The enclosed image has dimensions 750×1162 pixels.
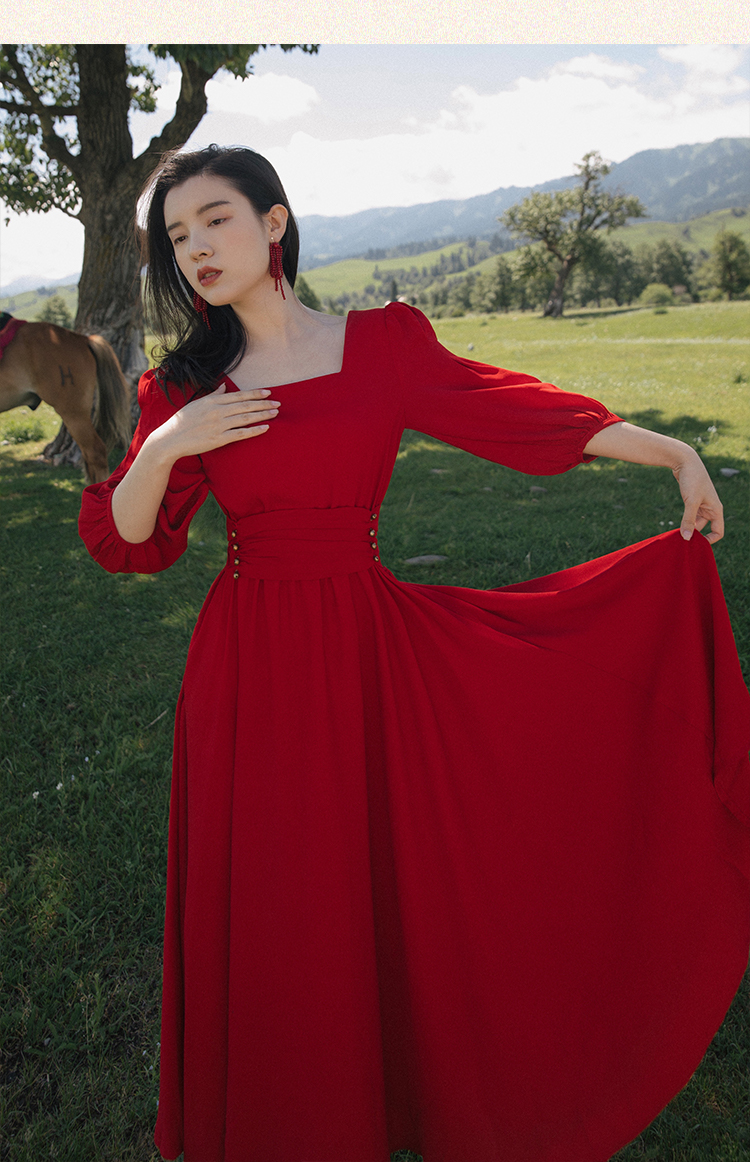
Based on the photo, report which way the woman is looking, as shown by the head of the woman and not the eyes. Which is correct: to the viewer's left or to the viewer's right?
to the viewer's left

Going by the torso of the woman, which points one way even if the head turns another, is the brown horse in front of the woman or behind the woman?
behind

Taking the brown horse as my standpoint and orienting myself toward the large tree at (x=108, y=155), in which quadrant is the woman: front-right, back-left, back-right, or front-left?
back-right

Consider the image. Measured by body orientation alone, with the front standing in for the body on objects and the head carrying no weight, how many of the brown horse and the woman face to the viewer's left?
1

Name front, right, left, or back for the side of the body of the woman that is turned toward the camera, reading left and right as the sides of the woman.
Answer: front

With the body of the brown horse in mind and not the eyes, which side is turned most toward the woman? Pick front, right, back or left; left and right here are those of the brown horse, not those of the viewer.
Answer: left

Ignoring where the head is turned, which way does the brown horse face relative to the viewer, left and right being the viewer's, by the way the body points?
facing to the left of the viewer

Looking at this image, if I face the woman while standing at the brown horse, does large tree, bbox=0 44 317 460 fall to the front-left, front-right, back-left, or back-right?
back-left

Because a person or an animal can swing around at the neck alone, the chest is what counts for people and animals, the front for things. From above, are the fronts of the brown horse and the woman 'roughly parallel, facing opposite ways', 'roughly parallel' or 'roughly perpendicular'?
roughly perpendicular

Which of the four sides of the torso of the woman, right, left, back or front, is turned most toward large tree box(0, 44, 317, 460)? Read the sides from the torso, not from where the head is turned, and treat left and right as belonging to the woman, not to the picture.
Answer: back

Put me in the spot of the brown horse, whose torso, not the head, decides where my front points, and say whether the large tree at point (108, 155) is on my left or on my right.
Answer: on my right
